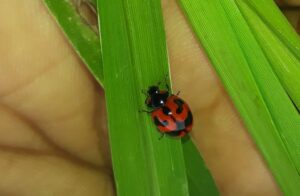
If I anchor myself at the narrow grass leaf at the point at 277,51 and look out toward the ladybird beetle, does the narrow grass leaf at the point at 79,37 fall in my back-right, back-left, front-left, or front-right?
front-right

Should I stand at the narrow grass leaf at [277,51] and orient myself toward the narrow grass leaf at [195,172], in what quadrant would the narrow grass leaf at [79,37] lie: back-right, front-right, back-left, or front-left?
front-right

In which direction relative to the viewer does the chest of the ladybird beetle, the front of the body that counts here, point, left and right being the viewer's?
facing away from the viewer and to the left of the viewer
